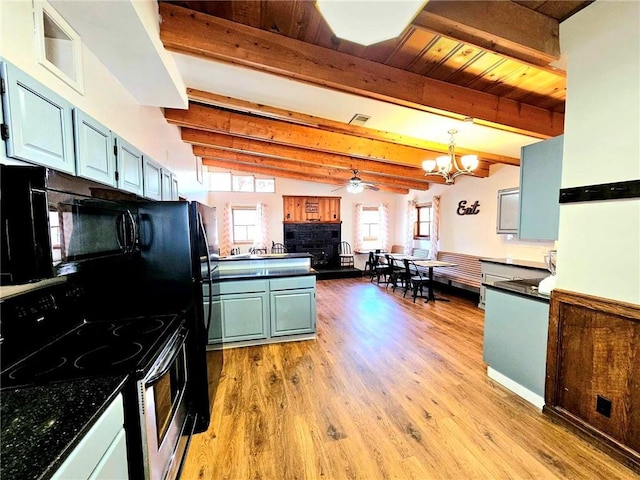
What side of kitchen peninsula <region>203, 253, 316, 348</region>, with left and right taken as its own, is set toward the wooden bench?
left

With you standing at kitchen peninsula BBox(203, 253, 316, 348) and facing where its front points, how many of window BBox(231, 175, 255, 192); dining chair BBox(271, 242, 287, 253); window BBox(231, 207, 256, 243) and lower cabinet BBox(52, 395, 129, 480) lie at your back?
3

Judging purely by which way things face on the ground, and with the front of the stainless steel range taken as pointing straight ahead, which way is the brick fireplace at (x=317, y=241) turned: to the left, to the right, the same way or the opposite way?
to the right

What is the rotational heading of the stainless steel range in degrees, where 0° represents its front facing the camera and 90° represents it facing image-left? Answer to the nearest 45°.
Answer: approximately 315°

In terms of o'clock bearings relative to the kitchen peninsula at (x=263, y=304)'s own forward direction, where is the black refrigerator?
The black refrigerator is roughly at 1 o'clock from the kitchen peninsula.

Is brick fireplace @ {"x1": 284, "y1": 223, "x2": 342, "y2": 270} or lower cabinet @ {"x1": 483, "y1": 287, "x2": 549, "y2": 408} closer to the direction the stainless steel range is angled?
the lower cabinet

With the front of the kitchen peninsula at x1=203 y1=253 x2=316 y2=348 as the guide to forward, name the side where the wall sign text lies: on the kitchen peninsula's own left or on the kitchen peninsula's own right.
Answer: on the kitchen peninsula's own left

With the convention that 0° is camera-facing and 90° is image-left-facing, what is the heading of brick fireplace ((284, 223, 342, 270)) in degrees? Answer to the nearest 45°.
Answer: approximately 0°

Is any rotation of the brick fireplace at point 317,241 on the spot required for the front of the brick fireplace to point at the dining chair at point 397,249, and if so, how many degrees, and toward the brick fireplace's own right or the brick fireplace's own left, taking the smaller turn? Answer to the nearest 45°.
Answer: approximately 90° to the brick fireplace's own left

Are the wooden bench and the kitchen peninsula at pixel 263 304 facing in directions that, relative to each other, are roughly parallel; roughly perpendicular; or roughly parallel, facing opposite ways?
roughly perpendicular

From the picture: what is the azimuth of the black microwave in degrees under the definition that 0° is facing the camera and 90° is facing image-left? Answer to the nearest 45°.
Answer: approximately 315°

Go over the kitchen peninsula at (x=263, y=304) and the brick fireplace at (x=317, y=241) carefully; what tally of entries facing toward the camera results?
2
